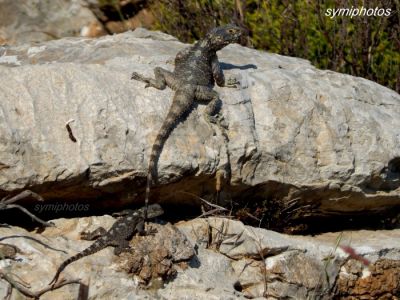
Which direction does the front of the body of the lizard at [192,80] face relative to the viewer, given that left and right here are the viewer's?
facing away from the viewer and to the right of the viewer

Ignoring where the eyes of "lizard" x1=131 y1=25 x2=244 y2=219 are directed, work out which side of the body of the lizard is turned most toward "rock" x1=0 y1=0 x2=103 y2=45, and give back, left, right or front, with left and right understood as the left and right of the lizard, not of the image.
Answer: left

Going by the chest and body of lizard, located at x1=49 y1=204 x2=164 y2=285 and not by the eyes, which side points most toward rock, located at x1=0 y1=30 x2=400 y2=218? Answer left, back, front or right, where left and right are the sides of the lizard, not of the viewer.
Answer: front

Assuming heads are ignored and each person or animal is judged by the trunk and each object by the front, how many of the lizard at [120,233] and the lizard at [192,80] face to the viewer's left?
0

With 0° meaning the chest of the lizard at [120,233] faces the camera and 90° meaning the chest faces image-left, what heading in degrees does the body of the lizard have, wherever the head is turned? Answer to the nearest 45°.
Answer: approximately 225°

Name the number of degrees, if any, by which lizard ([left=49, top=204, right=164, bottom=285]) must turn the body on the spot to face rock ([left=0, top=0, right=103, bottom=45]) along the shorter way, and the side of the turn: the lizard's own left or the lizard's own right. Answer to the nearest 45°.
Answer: approximately 45° to the lizard's own left

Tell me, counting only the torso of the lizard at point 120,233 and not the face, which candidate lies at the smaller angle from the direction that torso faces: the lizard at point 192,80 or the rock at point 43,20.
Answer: the lizard

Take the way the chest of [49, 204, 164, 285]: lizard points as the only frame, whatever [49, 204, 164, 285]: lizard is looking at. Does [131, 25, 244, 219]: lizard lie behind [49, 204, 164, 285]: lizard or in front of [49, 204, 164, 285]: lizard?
in front
